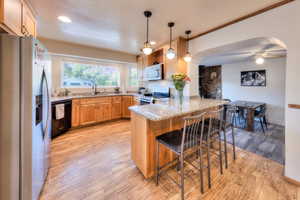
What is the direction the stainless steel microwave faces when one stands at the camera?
facing the viewer and to the left of the viewer

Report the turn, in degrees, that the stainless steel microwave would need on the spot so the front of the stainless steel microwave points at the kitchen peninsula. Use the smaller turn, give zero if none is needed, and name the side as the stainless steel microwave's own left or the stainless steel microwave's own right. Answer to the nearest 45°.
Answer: approximately 45° to the stainless steel microwave's own left

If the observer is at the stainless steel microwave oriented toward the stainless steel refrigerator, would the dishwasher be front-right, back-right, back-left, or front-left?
front-right

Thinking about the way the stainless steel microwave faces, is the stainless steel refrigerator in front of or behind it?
in front

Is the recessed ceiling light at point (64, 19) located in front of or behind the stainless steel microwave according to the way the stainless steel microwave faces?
in front

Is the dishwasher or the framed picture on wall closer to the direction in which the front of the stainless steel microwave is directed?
the dishwasher

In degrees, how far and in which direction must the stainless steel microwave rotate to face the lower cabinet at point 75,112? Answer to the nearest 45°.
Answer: approximately 45° to its right

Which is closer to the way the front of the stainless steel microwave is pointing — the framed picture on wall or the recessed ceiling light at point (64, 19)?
the recessed ceiling light
